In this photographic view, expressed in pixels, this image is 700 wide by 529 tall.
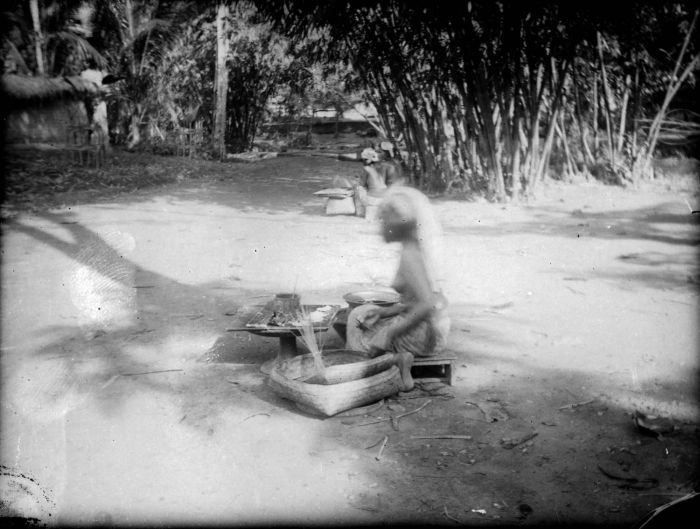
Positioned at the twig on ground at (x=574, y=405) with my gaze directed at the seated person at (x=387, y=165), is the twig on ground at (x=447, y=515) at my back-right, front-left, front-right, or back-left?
back-left

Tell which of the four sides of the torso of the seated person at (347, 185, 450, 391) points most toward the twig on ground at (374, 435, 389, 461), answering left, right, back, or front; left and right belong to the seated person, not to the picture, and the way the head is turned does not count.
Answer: left

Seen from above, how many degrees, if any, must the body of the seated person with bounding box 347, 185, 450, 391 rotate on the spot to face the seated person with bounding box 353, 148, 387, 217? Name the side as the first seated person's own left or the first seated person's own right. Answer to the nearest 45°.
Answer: approximately 90° to the first seated person's own right

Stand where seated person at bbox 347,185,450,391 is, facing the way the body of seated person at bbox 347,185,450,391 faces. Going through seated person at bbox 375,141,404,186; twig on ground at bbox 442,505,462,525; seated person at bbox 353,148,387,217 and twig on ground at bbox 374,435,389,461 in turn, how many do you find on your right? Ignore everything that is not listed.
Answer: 2

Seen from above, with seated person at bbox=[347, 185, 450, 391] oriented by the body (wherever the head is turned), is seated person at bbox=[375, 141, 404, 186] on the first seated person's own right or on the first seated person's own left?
on the first seated person's own right

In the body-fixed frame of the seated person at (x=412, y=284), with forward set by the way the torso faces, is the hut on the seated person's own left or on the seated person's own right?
on the seated person's own right

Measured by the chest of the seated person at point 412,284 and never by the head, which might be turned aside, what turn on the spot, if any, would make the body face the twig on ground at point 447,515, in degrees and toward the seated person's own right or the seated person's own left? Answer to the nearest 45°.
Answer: approximately 90° to the seated person's own left

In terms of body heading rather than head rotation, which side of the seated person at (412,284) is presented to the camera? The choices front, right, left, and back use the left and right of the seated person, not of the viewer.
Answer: left

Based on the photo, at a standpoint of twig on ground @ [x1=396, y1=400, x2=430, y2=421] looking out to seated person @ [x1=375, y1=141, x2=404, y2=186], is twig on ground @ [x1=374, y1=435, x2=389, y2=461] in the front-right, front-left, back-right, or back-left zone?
back-left

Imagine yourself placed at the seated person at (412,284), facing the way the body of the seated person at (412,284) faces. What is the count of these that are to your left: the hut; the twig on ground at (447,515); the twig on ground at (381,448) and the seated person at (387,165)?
2
